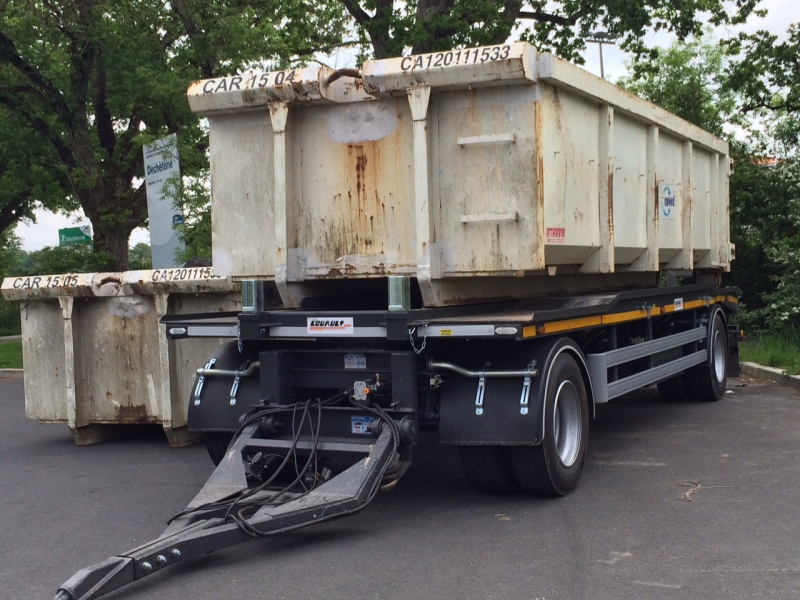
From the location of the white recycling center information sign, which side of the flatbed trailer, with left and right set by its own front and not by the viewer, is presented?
right

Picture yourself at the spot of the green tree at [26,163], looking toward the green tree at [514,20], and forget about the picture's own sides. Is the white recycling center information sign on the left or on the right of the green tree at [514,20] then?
right

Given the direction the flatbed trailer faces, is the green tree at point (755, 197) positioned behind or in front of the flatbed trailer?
behind

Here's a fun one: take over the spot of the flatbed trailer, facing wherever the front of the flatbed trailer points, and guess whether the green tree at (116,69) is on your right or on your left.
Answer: on your right

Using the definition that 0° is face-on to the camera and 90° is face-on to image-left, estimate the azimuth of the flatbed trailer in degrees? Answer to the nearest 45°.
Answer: approximately 45°

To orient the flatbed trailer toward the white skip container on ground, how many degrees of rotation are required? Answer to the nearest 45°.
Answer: approximately 90° to its right

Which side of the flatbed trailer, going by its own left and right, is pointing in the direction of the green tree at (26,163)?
right

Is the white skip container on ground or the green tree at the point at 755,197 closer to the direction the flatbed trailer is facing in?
the white skip container on ground

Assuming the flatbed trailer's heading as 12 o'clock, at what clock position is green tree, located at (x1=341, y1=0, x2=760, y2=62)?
The green tree is roughly at 5 o'clock from the flatbed trailer.

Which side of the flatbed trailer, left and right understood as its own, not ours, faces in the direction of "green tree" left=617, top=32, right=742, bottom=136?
back

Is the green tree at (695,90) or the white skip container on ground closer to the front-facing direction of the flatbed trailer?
the white skip container on ground
